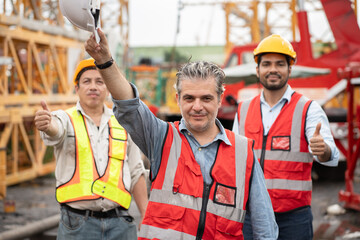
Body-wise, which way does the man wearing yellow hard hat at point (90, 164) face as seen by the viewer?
toward the camera

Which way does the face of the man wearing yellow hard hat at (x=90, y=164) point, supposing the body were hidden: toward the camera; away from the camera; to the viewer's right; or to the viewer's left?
toward the camera

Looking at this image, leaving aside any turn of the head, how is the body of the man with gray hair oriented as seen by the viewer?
toward the camera

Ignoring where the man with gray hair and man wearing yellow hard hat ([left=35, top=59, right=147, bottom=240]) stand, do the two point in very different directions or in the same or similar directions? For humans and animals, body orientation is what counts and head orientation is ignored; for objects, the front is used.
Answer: same or similar directions

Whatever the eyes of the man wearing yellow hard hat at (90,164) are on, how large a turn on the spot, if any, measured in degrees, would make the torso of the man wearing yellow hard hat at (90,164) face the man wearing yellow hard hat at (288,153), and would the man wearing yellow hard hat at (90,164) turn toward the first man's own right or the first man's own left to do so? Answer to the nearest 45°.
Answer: approximately 90° to the first man's own left

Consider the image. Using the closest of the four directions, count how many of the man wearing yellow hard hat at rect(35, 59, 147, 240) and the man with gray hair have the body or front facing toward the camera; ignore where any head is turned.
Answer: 2

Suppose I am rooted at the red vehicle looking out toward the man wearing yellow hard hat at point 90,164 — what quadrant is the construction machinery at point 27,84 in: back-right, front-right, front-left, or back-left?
front-right

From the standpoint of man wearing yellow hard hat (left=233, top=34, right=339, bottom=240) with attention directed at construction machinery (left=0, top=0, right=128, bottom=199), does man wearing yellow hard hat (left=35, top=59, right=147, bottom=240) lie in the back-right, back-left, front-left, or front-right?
front-left

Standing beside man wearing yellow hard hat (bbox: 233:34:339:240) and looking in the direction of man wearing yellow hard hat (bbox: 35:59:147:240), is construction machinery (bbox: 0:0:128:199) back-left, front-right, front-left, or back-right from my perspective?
front-right

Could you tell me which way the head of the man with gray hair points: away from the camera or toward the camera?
toward the camera

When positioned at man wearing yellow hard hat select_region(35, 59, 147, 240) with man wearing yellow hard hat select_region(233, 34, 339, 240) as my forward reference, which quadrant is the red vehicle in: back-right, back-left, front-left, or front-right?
front-left

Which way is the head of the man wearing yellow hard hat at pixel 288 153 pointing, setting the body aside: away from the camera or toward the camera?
toward the camera

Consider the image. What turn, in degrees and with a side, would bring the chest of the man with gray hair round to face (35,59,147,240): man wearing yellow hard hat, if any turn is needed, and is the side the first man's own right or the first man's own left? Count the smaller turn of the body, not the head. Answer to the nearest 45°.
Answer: approximately 135° to the first man's own right

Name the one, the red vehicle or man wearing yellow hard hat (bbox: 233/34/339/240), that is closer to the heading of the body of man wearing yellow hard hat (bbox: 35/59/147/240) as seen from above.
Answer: the man wearing yellow hard hat

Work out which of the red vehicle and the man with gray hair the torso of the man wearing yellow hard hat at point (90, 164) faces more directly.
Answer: the man with gray hair
